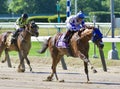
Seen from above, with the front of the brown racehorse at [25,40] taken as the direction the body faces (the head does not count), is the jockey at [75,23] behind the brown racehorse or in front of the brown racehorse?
in front

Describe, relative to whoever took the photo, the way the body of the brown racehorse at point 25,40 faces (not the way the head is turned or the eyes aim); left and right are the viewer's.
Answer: facing the viewer and to the right of the viewer
